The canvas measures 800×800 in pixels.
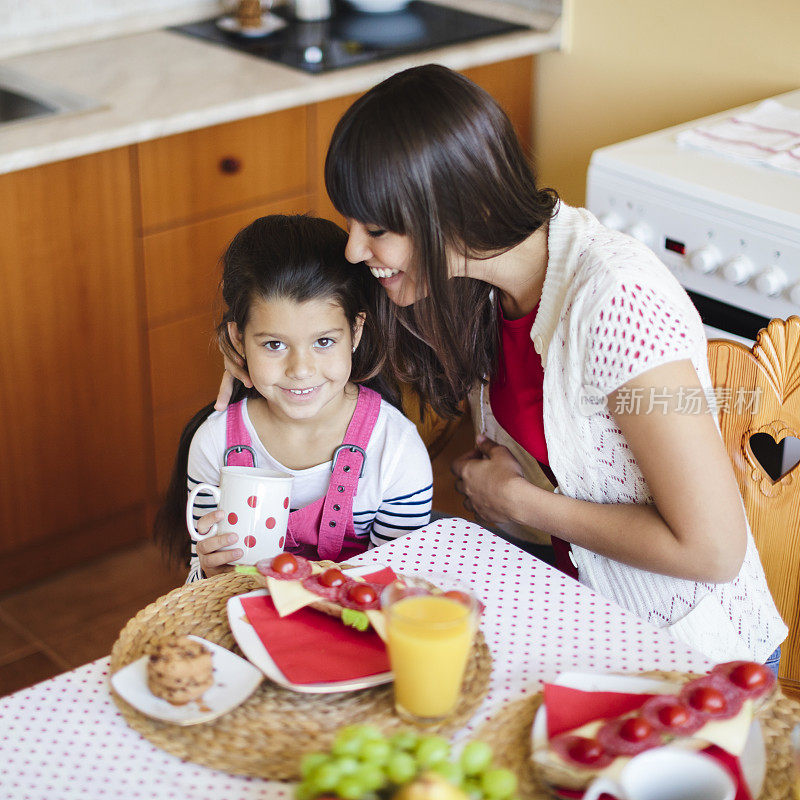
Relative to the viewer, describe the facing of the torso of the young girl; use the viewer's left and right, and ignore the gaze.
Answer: facing the viewer

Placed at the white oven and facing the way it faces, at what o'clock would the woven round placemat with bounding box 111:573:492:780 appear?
The woven round placemat is roughly at 11 o'clock from the white oven.

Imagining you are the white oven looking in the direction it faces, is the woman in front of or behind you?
in front

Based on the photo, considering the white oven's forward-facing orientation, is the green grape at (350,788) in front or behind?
in front

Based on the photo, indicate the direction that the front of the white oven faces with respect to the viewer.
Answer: facing the viewer and to the left of the viewer

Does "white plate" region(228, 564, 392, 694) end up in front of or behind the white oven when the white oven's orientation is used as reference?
in front

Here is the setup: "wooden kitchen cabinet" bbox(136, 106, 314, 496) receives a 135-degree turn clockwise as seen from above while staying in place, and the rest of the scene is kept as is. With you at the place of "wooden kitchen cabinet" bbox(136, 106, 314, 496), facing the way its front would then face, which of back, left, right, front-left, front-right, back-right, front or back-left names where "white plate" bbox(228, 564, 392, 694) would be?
left

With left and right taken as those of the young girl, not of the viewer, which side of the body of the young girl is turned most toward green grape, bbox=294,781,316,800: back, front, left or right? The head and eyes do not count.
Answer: front

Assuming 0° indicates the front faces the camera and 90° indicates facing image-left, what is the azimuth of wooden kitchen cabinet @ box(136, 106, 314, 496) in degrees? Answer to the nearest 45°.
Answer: approximately 315°
